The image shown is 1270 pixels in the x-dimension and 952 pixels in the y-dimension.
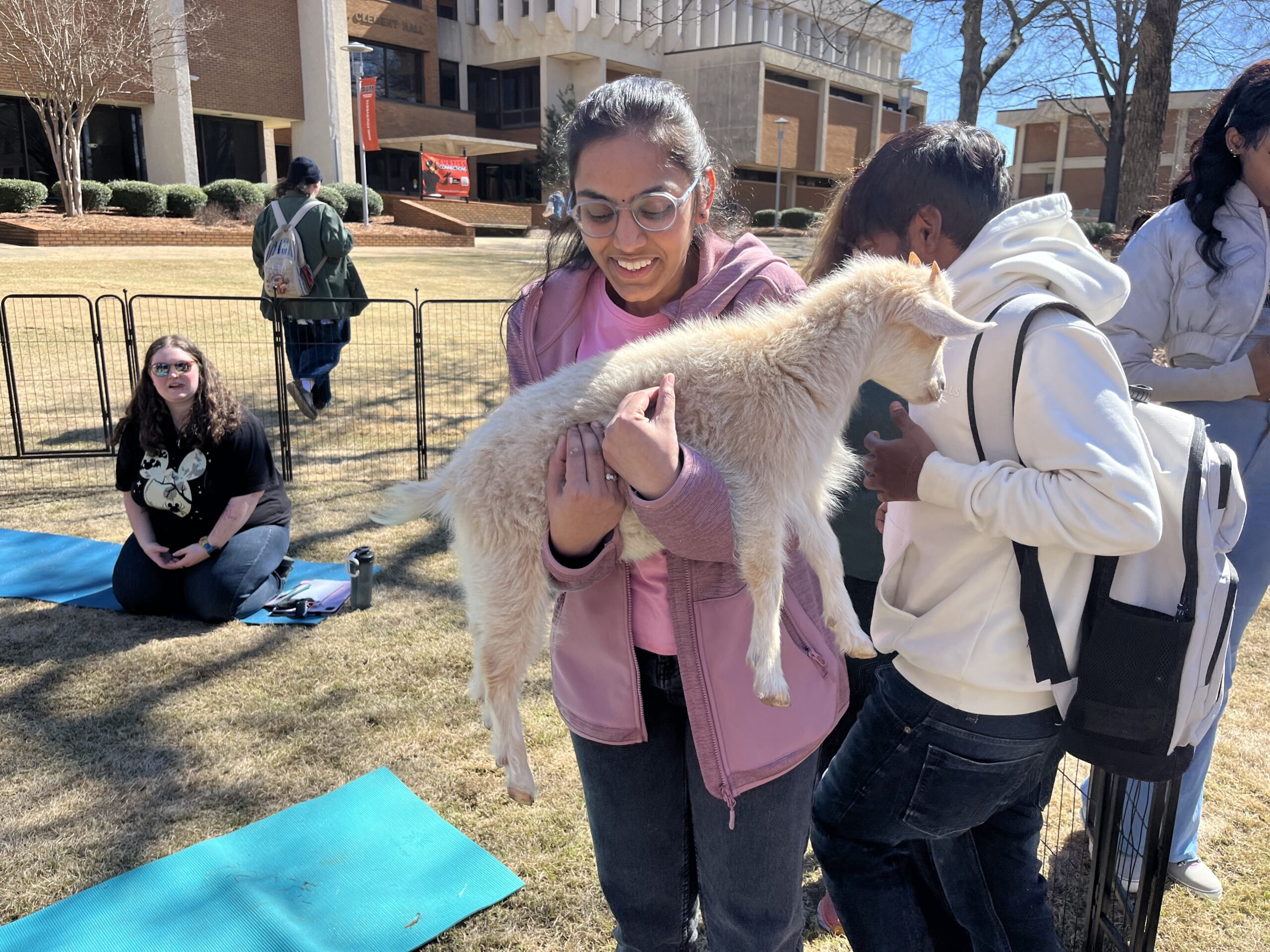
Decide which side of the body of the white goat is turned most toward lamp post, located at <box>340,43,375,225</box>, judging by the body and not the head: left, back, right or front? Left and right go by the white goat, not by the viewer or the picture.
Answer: left

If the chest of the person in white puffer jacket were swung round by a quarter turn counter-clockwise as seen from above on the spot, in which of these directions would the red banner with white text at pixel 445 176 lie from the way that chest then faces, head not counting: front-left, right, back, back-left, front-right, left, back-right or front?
left

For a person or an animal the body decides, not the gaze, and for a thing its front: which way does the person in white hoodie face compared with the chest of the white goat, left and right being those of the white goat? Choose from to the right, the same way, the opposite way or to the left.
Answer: the opposite way

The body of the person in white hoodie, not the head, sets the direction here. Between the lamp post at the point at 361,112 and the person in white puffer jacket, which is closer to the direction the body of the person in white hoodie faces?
the lamp post

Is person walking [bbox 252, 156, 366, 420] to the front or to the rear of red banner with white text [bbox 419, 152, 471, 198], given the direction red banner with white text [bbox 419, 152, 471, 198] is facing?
to the front

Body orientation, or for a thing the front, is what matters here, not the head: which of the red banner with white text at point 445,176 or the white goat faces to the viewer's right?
the white goat

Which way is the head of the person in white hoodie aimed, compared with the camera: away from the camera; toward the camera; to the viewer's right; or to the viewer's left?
to the viewer's left

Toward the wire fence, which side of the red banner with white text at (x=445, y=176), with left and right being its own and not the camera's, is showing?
front

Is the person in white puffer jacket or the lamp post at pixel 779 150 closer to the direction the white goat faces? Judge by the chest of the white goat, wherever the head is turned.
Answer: the person in white puffer jacket

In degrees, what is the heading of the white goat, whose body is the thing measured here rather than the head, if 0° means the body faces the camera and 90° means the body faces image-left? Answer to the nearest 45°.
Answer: approximately 270°
